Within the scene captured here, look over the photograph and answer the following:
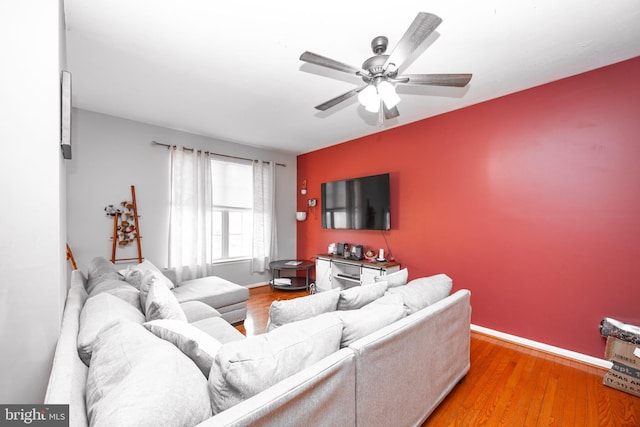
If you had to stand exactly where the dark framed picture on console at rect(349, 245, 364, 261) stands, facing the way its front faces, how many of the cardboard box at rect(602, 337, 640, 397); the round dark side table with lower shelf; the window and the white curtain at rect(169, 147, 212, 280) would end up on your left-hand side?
1

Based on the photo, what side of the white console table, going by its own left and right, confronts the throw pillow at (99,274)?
front

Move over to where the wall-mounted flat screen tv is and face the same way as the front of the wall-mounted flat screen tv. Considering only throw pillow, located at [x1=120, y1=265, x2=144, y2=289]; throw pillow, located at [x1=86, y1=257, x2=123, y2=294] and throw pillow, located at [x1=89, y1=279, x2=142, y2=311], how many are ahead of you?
3

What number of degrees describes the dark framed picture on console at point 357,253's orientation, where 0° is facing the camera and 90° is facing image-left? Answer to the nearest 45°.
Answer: approximately 45°

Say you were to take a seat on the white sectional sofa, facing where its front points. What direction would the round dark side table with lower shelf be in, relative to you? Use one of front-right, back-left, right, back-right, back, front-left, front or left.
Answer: front-right

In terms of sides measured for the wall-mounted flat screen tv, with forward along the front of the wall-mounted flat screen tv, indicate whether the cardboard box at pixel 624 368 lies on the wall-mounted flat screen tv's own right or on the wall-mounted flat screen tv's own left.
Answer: on the wall-mounted flat screen tv's own left

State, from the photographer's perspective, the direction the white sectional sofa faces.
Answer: facing away from the viewer and to the left of the viewer

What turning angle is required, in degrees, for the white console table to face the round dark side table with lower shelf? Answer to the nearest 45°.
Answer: approximately 45° to its right

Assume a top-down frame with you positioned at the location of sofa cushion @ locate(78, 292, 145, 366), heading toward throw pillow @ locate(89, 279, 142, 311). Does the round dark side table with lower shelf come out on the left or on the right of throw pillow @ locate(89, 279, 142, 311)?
right

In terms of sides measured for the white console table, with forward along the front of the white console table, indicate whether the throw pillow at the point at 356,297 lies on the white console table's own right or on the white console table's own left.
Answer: on the white console table's own left
